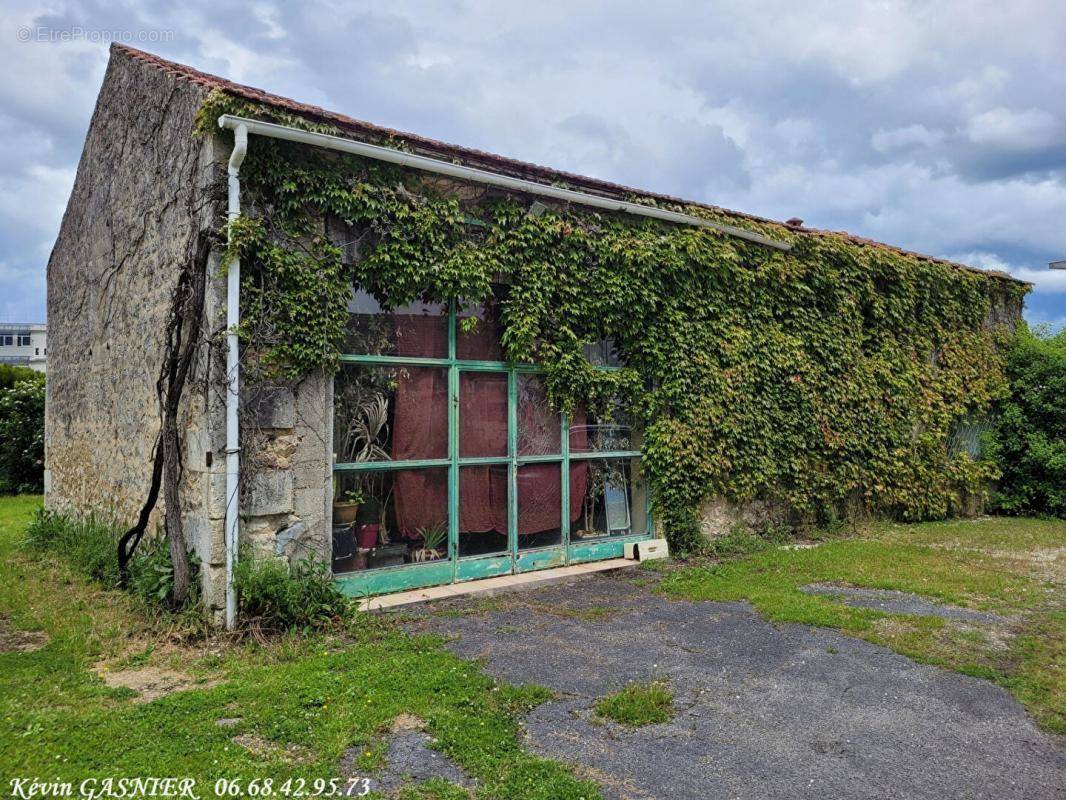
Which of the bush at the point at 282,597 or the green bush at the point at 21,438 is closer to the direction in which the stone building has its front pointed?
the bush at the point at 282,597

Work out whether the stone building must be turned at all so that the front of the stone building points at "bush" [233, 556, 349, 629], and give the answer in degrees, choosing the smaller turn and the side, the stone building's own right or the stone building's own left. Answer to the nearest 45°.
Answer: approximately 45° to the stone building's own right

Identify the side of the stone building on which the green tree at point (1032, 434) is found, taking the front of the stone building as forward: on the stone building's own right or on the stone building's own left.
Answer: on the stone building's own left

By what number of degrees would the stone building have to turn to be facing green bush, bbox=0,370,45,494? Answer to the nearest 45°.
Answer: approximately 180°

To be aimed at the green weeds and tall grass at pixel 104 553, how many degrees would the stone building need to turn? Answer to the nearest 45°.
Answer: approximately 135° to its right

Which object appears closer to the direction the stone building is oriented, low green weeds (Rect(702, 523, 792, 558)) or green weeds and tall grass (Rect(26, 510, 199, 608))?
the low green weeds

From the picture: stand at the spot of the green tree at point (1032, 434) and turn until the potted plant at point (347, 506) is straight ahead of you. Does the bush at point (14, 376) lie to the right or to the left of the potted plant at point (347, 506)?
right

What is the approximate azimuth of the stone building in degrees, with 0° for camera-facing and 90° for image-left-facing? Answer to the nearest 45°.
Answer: approximately 315°

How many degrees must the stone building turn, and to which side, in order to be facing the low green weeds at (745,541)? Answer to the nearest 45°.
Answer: approximately 90° to its left

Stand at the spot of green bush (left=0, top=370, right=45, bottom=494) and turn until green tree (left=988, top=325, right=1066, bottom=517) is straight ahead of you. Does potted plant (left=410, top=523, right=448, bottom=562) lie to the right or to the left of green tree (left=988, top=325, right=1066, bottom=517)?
right
